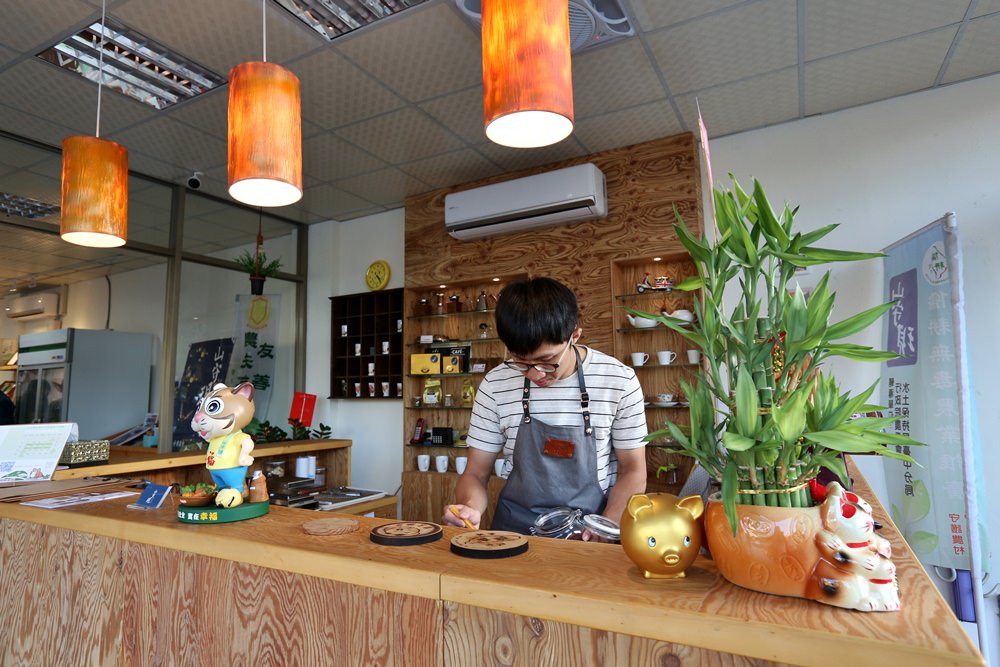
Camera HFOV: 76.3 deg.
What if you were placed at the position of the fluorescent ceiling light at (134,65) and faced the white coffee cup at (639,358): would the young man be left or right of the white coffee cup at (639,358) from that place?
right

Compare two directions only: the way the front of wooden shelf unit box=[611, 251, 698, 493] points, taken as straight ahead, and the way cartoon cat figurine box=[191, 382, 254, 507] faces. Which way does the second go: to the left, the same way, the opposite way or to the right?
the same way

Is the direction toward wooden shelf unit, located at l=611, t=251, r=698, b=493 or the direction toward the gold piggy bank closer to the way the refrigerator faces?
the gold piggy bank

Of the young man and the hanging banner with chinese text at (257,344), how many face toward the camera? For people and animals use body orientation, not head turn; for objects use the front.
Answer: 2

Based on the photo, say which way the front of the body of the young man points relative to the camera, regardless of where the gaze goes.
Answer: toward the camera

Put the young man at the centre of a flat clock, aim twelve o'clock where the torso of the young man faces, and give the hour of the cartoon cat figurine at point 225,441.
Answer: The cartoon cat figurine is roughly at 2 o'clock from the young man.

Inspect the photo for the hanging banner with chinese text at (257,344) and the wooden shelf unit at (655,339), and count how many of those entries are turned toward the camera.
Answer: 2

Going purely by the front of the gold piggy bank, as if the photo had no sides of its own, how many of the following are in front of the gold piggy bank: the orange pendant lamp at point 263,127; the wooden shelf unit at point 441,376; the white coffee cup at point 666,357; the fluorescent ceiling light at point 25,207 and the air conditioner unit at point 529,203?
0

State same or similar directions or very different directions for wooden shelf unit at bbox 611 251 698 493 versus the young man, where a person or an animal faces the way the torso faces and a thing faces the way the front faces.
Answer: same or similar directions

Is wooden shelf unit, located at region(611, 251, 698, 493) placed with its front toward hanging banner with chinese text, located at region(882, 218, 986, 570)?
no

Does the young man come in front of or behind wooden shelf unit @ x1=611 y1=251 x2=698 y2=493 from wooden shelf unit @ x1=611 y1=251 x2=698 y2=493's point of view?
in front

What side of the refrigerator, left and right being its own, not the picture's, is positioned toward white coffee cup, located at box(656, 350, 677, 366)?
left

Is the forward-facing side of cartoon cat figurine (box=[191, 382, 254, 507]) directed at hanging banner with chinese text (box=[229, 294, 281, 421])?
no

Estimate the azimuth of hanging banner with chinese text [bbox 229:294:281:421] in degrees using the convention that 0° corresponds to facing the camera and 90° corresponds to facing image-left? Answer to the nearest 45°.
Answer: approximately 0°

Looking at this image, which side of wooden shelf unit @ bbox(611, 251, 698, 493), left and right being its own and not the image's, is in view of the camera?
front

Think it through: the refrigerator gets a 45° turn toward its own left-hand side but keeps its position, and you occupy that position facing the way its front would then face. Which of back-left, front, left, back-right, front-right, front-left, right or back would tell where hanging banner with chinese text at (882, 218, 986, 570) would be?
front-left

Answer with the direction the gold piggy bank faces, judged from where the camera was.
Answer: facing the viewer and to the right of the viewer

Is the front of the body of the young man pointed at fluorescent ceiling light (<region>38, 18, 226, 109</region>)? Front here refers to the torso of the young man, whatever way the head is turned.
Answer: no

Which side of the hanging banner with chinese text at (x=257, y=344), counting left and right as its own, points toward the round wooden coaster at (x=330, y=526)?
front

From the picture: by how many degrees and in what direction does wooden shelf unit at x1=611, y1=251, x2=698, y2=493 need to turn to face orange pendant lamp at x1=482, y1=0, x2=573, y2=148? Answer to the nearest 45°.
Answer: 0° — it already faces it
